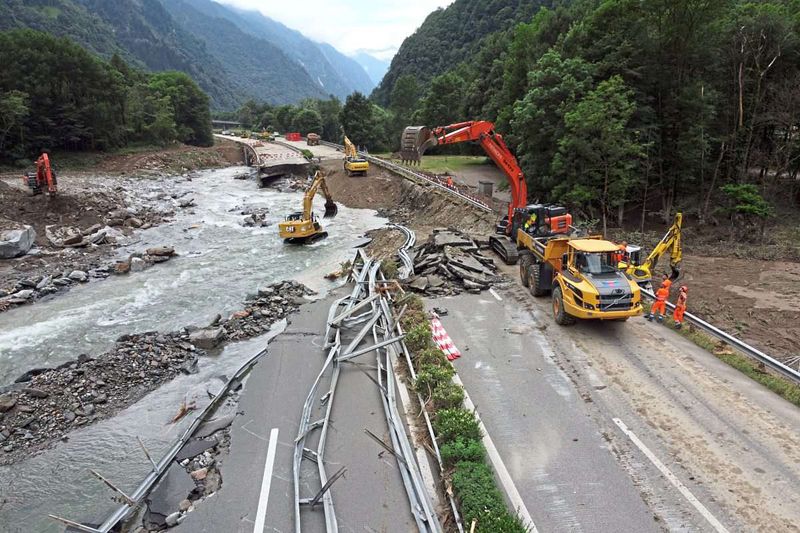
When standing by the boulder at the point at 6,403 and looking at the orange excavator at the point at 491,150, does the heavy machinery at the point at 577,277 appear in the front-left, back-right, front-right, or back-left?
front-right

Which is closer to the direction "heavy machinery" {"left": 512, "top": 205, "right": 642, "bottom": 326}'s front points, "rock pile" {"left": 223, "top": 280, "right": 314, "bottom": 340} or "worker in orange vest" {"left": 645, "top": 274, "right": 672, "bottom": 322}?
the worker in orange vest

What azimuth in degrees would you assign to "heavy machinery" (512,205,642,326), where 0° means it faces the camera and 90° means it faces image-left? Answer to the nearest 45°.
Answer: approximately 315°

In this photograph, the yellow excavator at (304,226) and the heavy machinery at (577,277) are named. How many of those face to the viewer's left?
0

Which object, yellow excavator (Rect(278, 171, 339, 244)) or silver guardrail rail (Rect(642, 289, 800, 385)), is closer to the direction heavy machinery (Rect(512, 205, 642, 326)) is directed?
the silver guardrail rail

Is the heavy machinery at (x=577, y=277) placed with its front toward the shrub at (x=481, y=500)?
no

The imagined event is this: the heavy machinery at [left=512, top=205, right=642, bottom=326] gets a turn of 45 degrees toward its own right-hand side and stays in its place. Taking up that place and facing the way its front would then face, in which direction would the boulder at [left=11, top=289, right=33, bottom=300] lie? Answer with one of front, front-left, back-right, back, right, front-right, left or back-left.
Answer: right

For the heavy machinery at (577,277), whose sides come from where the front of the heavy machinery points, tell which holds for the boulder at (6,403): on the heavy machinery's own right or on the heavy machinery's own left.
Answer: on the heavy machinery's own right

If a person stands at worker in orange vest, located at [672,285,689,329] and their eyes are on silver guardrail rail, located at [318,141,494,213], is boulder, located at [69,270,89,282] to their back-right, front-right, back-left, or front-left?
front-left

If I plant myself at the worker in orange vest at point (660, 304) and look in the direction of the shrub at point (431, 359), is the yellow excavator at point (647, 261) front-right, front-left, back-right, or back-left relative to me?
back-right

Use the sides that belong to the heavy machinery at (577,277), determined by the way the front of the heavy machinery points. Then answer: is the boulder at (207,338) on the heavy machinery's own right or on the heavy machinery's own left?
on the heavy machinery's own right

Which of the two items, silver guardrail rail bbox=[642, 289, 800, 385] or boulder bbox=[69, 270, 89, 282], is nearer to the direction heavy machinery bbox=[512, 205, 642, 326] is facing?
the silver guardrail rail

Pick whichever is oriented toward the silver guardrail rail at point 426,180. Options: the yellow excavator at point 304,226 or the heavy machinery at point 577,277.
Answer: the yellow excavator

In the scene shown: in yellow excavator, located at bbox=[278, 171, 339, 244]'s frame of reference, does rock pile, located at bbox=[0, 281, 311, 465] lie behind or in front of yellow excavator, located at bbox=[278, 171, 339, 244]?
behind

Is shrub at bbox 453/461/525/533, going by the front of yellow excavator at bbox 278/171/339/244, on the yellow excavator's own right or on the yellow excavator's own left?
on the yellow excavator's own right

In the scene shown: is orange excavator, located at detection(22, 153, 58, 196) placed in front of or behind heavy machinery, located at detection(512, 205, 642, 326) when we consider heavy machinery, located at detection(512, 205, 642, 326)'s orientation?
behind

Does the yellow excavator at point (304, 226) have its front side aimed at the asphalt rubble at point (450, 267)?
no

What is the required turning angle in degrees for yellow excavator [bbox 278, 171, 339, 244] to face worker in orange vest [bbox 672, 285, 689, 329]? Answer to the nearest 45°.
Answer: approximately 90° to its right

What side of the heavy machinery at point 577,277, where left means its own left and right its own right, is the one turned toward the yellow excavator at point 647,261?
left

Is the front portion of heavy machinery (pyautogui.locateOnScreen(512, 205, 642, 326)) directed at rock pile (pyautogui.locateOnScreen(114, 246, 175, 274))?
no
